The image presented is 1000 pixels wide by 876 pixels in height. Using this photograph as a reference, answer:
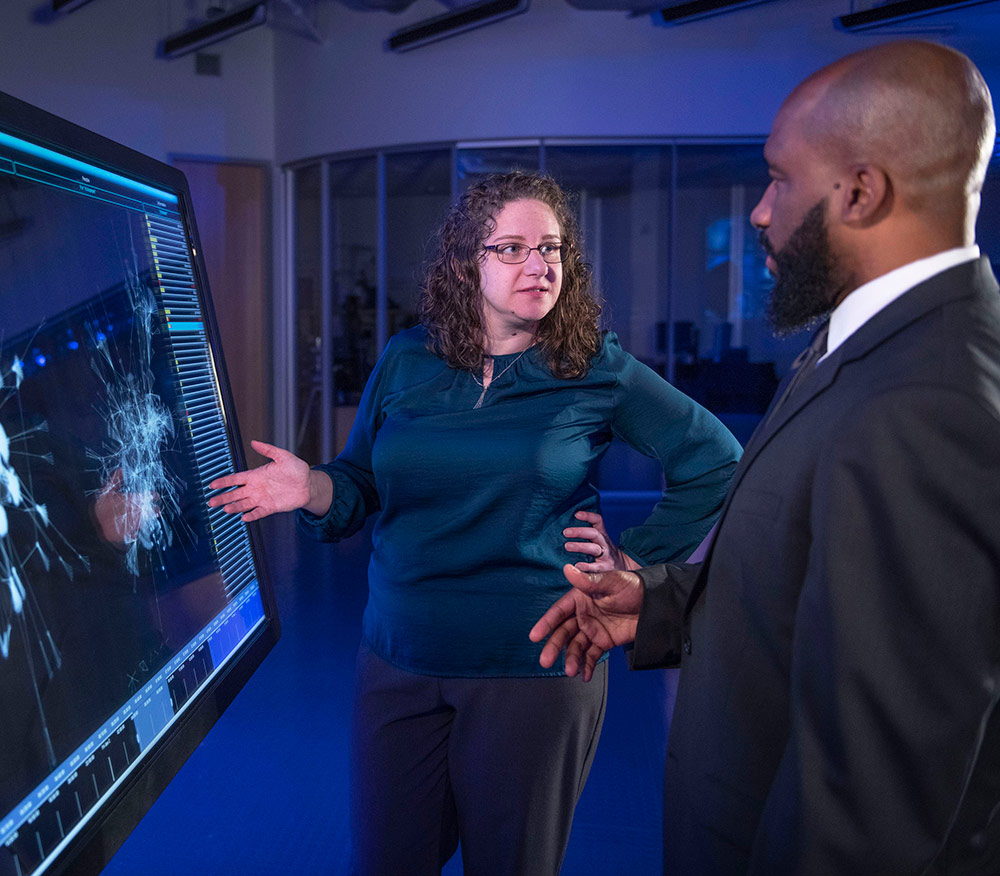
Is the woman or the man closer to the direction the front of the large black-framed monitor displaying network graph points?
the man

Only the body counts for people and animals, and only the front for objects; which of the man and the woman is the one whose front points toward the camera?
the woman

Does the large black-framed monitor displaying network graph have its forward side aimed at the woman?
no

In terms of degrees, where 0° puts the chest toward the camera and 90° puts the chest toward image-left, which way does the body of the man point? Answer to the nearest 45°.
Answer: approximately 90°

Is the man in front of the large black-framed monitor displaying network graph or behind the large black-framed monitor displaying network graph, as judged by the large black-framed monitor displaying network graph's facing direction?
in front

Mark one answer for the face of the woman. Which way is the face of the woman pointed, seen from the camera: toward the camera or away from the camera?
toward the camera

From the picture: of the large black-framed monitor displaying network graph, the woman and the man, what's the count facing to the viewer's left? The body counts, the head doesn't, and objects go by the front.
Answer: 1

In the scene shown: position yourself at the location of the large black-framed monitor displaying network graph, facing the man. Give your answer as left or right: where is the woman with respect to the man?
left

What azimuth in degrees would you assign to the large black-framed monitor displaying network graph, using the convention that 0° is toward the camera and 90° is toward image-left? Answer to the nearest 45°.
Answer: approximately 315°

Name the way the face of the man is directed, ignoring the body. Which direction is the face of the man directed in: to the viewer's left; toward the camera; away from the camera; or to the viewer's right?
to the viewer's left

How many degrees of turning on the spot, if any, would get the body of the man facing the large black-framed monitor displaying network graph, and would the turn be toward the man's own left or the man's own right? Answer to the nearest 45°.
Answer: approximately 45° to the man's own left

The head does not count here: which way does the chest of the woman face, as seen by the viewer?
toward the camera

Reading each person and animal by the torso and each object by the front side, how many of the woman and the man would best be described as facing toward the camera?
1

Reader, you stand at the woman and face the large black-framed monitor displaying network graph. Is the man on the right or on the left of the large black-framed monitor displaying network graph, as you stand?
left

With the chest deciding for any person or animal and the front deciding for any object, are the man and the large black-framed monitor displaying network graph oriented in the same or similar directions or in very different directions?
very different directions

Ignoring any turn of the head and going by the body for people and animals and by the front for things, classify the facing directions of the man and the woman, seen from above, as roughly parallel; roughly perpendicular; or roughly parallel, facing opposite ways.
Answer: roughly perpendicular
